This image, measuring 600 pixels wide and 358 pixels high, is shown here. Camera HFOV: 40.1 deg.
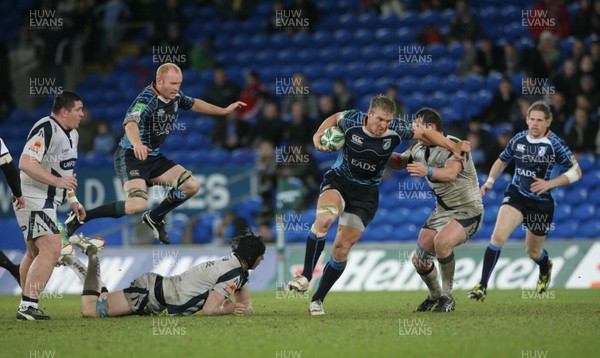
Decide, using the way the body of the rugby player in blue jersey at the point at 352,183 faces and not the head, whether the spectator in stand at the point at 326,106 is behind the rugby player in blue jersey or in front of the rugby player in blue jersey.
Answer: behind

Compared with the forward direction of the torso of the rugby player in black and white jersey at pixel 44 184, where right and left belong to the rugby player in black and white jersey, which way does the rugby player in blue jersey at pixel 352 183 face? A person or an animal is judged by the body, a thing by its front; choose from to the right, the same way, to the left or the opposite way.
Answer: to the right

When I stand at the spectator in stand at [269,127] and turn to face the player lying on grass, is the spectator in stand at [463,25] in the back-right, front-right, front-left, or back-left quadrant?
back-left

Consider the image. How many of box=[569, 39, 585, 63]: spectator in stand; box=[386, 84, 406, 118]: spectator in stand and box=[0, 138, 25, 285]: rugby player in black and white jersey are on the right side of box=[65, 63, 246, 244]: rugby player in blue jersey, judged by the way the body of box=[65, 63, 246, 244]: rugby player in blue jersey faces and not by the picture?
1

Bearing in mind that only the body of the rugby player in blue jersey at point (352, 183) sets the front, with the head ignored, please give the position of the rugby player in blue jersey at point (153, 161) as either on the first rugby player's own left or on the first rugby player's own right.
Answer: on the first rugby player's own right

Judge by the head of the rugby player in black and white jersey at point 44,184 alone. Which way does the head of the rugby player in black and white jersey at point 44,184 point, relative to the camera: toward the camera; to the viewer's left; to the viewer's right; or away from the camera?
to the viewer's right

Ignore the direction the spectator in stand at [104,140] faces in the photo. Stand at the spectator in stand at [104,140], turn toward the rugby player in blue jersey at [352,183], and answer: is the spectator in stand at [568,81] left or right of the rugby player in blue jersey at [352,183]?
left
